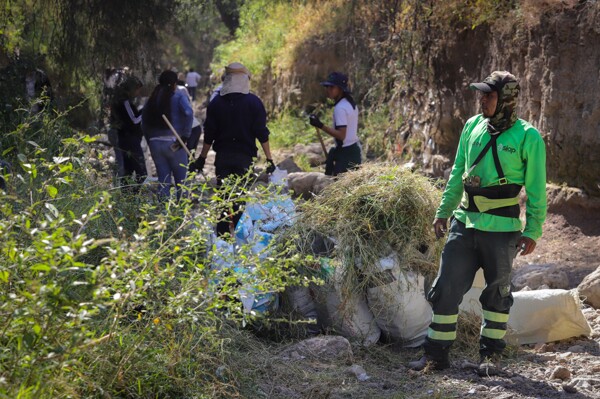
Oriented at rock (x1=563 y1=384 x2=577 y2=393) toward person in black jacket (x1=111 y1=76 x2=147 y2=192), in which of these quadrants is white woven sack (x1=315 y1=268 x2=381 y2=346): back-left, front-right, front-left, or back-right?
front-left

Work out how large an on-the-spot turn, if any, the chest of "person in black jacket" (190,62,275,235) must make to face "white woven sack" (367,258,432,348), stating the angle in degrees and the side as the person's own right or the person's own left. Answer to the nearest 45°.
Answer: approximately 135° to the person's own right

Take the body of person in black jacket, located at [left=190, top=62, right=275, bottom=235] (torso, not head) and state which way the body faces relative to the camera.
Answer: away from the camera

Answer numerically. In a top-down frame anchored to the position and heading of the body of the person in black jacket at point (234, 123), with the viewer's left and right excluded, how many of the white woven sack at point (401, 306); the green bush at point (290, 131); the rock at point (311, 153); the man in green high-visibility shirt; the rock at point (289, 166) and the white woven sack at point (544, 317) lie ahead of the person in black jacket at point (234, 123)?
3

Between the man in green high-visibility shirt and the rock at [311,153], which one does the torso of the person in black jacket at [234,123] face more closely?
the rock

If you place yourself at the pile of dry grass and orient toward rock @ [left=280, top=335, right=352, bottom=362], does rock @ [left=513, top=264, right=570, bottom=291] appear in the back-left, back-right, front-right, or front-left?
back-left

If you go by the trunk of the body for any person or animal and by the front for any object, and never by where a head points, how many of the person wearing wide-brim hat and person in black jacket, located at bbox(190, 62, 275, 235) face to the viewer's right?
0

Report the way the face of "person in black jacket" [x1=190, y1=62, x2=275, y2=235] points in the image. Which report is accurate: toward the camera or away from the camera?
away from the camera

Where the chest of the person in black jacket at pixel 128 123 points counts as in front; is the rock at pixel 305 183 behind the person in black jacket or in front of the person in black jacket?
in front

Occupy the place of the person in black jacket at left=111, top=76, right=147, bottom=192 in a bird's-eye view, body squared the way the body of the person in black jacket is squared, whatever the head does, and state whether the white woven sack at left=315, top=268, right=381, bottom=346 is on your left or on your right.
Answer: on your right

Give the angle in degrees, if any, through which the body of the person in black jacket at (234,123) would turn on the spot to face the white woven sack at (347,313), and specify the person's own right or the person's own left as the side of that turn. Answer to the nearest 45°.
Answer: approximately 135° to the person's own right

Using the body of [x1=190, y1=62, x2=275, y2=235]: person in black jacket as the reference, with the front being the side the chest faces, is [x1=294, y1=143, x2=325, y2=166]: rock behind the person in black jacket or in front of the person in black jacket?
in front
